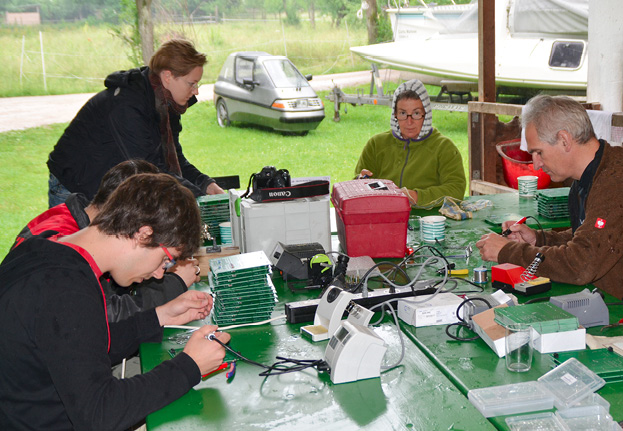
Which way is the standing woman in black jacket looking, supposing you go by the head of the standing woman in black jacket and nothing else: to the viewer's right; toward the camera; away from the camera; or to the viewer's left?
to the viewer's right

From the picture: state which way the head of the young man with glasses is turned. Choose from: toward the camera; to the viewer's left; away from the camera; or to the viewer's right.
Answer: to the viewer's right

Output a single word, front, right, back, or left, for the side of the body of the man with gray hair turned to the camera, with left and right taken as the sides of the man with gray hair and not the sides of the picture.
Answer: left

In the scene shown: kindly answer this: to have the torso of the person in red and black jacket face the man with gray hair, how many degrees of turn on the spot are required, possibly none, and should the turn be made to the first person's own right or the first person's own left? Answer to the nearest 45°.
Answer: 0° — they already face them

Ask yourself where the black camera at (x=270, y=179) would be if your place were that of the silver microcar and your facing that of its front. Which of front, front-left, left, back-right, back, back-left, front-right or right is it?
front-right

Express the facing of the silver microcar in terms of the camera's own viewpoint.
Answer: facing the viewer and to the right of the viewer

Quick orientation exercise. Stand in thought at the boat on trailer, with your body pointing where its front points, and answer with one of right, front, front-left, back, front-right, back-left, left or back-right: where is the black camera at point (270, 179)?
left

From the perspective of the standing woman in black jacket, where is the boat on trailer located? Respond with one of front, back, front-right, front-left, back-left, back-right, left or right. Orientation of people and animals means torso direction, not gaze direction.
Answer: front-left

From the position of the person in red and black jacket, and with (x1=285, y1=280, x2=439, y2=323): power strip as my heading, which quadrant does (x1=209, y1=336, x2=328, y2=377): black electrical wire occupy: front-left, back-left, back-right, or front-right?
front-right

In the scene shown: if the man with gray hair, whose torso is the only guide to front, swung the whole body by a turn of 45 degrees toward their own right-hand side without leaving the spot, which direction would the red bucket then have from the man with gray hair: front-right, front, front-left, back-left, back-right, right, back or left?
front-right

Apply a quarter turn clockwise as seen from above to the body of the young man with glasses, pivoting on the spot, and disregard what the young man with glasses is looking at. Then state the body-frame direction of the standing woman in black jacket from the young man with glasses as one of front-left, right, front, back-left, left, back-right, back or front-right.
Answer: back

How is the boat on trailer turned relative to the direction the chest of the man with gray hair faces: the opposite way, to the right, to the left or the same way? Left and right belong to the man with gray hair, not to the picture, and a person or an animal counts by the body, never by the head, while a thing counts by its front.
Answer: the same way

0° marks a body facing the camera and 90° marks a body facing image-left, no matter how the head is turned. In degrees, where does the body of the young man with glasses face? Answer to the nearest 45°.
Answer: approximately 270°

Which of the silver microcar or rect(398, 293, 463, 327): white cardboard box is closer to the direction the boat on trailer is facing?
the silver microcar

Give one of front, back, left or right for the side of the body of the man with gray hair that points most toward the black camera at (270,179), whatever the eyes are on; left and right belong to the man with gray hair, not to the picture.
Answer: front

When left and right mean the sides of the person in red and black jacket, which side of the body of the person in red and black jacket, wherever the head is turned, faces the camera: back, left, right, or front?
right

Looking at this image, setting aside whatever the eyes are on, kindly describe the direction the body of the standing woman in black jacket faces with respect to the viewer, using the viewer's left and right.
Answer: facing to the right of the viewer

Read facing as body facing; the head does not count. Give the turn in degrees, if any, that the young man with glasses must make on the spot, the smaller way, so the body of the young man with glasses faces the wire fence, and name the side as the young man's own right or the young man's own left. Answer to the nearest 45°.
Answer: approximately 90° to the young man's own left

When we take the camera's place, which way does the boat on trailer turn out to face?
facing to the left of the viewer
